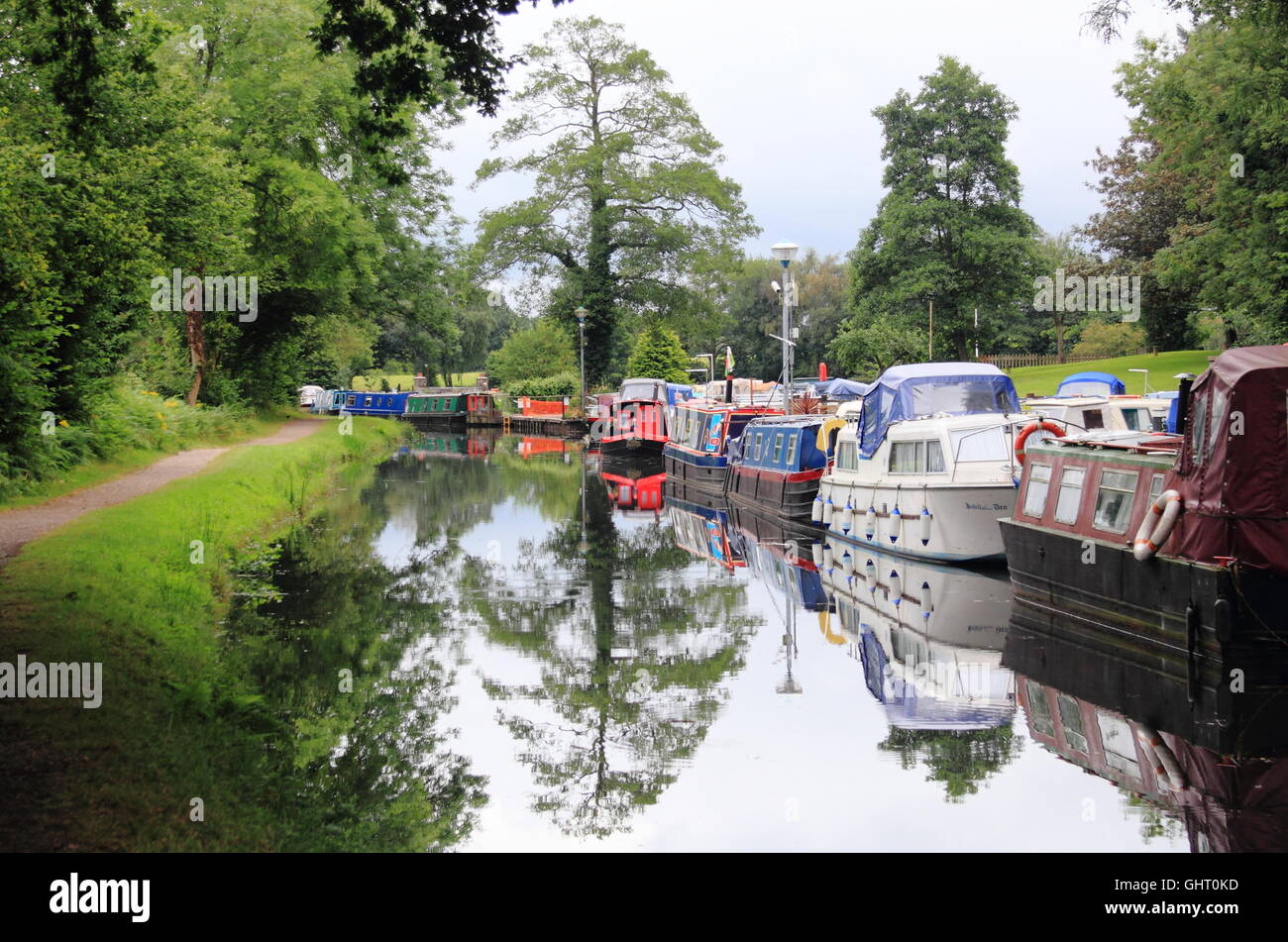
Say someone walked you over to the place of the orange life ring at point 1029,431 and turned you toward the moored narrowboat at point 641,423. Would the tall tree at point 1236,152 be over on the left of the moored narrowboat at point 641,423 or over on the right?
right

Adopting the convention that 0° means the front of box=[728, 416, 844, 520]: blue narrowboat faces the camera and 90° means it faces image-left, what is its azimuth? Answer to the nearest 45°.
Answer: approximately 315°

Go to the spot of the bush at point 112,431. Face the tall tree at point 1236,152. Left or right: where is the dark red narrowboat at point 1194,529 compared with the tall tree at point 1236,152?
right

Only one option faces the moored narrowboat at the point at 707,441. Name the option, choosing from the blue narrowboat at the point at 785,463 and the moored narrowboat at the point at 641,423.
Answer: the moored narrowboat at the point at 641,423

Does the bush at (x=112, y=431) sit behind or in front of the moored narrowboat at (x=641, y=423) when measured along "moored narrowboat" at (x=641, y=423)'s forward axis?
in front

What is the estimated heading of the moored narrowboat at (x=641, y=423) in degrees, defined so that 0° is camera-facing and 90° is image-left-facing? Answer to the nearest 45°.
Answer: approximately 0°
